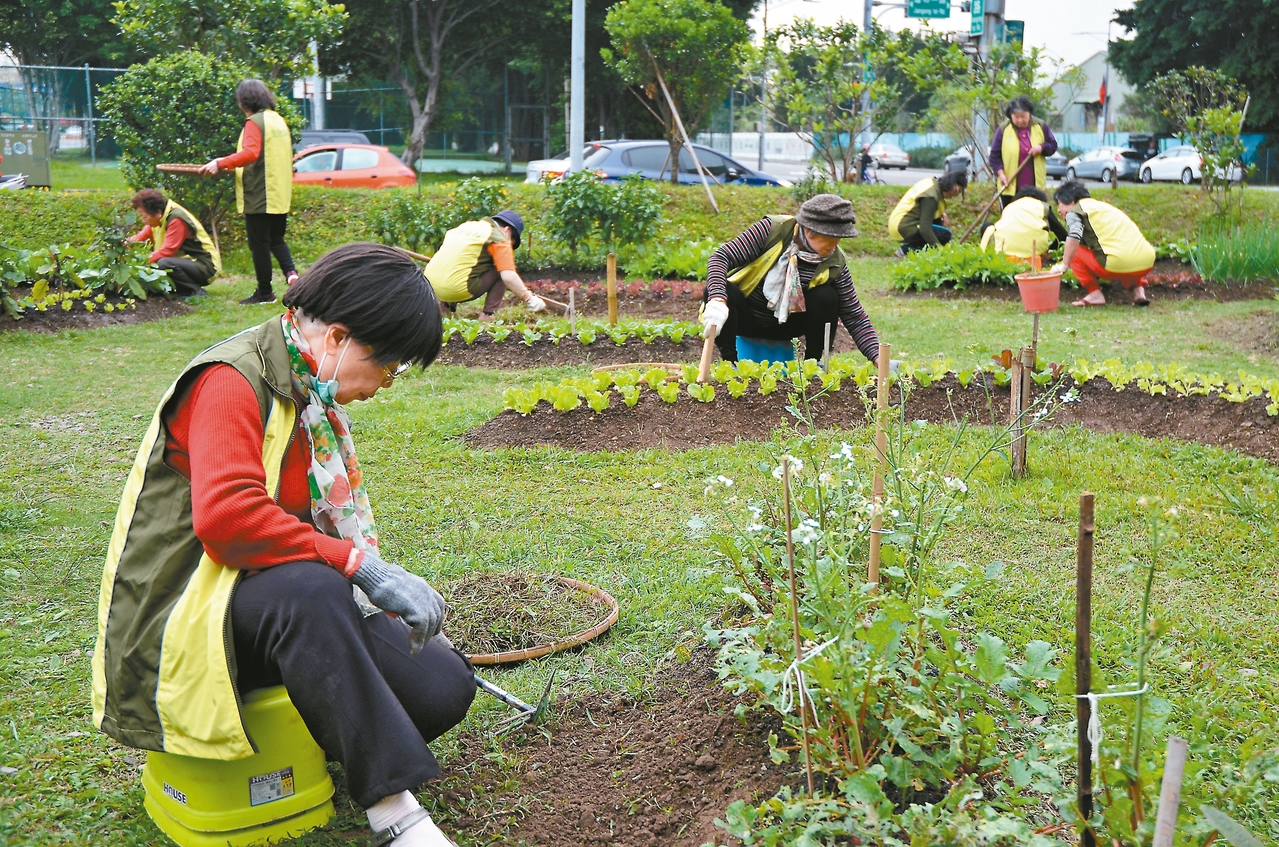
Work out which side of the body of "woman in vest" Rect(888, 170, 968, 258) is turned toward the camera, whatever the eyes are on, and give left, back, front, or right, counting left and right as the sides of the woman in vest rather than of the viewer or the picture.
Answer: right

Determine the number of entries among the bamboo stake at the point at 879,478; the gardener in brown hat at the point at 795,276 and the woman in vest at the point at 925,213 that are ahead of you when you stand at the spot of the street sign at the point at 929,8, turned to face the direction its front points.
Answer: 3

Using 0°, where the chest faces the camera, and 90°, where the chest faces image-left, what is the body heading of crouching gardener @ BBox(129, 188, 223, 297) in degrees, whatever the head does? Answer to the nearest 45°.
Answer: approximately 90°

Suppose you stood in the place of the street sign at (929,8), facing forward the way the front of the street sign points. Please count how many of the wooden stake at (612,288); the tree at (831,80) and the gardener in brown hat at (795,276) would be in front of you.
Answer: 3

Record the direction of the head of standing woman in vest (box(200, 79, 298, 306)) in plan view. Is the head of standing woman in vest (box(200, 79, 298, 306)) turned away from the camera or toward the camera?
away from the camera

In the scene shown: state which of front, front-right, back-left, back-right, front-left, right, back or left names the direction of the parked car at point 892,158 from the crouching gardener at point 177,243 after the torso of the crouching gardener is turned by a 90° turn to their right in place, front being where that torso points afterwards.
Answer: front-right

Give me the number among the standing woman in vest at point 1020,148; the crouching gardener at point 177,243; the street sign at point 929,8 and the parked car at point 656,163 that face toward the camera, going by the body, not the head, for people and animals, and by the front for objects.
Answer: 2

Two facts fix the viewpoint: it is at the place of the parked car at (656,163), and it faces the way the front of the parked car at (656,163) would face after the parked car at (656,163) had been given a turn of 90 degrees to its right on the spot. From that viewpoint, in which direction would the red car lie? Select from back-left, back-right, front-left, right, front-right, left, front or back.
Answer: right

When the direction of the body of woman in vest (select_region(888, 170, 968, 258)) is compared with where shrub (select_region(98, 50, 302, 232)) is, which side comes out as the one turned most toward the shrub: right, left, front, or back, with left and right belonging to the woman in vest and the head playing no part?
back

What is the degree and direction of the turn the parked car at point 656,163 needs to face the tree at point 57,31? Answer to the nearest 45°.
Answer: approximately 135° to its left

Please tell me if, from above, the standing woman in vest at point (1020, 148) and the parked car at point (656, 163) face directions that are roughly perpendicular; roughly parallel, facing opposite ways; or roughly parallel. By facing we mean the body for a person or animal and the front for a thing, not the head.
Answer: roughly perpendicular

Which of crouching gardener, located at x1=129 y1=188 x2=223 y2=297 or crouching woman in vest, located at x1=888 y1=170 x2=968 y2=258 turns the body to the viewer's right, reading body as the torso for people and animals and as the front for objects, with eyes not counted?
the crouching woman in vest

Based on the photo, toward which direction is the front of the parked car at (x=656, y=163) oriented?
to the viewer's right
